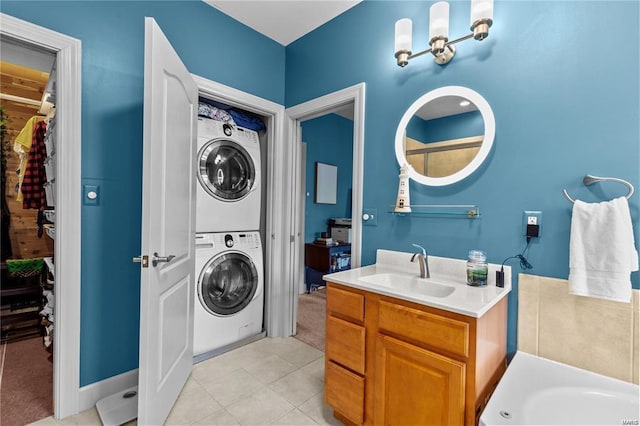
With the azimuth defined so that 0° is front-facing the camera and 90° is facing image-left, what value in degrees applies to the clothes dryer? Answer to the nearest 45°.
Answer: approximately 315°

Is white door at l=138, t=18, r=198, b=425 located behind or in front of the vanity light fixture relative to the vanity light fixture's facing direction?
in front

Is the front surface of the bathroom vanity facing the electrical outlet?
no

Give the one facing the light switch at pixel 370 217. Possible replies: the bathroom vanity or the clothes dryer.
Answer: the clothes dryer

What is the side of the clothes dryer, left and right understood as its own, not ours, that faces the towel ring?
front

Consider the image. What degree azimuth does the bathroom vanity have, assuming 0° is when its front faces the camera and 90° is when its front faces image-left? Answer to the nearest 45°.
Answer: approximately 45°

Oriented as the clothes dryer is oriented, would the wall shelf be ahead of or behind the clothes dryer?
ahead

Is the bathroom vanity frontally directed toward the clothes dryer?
no

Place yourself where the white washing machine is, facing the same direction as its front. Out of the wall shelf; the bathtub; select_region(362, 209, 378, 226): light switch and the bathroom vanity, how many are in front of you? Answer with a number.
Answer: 4

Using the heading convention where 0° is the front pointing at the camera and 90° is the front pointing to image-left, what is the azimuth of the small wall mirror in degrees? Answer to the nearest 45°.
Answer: approximately 315°

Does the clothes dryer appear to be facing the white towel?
yes

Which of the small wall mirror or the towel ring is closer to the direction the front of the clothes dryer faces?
the towel ring

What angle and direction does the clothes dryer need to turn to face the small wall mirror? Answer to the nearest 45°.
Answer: approximately 90° to its left

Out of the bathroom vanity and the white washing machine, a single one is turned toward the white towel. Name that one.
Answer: the white washing machine
